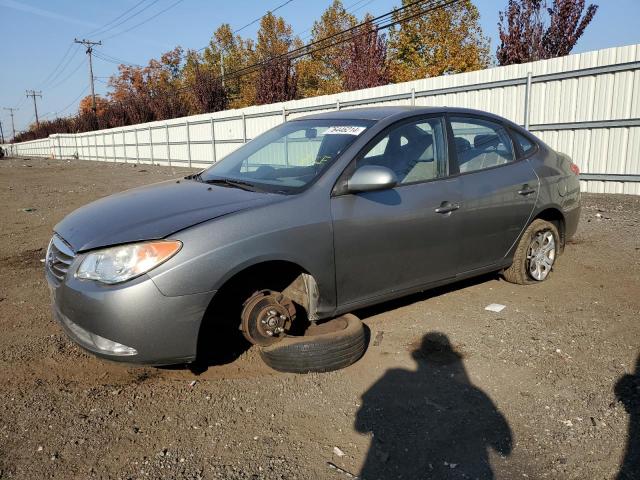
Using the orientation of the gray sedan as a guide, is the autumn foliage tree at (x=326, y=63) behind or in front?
behind

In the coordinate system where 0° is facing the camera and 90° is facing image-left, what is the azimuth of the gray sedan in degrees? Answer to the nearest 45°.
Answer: approximately 45°

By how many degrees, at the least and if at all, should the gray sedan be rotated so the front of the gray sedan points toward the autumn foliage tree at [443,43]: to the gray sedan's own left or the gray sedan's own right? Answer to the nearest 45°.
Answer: approximately 135° to the gray sedan's own right

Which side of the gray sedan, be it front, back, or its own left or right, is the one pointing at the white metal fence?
back

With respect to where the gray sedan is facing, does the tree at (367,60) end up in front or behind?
behind

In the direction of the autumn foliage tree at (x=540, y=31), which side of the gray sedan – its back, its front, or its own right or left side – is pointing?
back

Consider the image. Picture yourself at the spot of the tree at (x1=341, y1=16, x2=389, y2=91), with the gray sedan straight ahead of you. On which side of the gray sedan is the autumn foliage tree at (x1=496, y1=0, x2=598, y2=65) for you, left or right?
left
